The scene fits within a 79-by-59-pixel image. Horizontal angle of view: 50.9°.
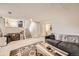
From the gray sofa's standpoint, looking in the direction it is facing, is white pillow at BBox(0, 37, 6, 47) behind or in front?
in front

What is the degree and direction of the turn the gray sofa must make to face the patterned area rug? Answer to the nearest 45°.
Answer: approximately 45° to its right

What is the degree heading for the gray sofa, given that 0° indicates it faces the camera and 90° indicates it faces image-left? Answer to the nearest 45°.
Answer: approximately 45°
